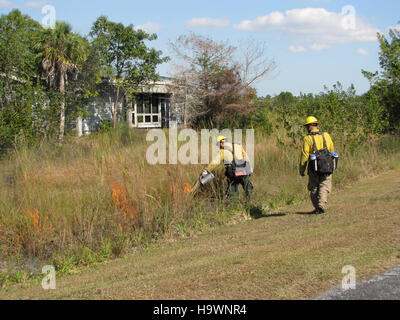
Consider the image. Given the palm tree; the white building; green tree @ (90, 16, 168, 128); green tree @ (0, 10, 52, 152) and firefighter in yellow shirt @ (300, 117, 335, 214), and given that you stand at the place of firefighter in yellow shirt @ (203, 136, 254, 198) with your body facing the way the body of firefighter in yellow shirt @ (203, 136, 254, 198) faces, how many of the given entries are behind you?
1

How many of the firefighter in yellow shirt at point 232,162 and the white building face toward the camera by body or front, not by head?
1

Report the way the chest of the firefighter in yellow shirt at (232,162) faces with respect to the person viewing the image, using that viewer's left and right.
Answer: facing away from the viewer and to the left of the viewer

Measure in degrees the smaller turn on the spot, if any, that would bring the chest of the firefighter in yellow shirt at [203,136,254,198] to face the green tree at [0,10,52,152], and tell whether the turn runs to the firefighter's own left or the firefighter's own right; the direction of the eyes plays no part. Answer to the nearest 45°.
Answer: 0° — they already face it

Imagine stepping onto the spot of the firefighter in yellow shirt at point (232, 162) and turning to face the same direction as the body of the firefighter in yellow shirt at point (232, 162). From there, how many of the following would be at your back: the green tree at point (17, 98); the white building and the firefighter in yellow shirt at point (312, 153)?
1

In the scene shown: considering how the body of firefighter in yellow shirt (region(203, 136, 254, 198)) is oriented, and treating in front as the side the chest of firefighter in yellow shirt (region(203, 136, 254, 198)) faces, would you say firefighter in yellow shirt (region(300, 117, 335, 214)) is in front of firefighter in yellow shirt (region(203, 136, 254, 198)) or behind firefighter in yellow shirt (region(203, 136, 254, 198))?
behind

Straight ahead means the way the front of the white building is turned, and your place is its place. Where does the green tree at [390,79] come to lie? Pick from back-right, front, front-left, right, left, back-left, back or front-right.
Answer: front-left

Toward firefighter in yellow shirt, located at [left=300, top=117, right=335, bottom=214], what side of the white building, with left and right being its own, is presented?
front

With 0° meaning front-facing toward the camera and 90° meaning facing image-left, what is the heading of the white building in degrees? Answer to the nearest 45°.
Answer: approximately 0°

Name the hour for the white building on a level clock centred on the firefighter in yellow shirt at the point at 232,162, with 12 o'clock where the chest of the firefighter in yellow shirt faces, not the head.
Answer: The white building is roughly at 1 o'clock from the firefighter in yellow shirt.
